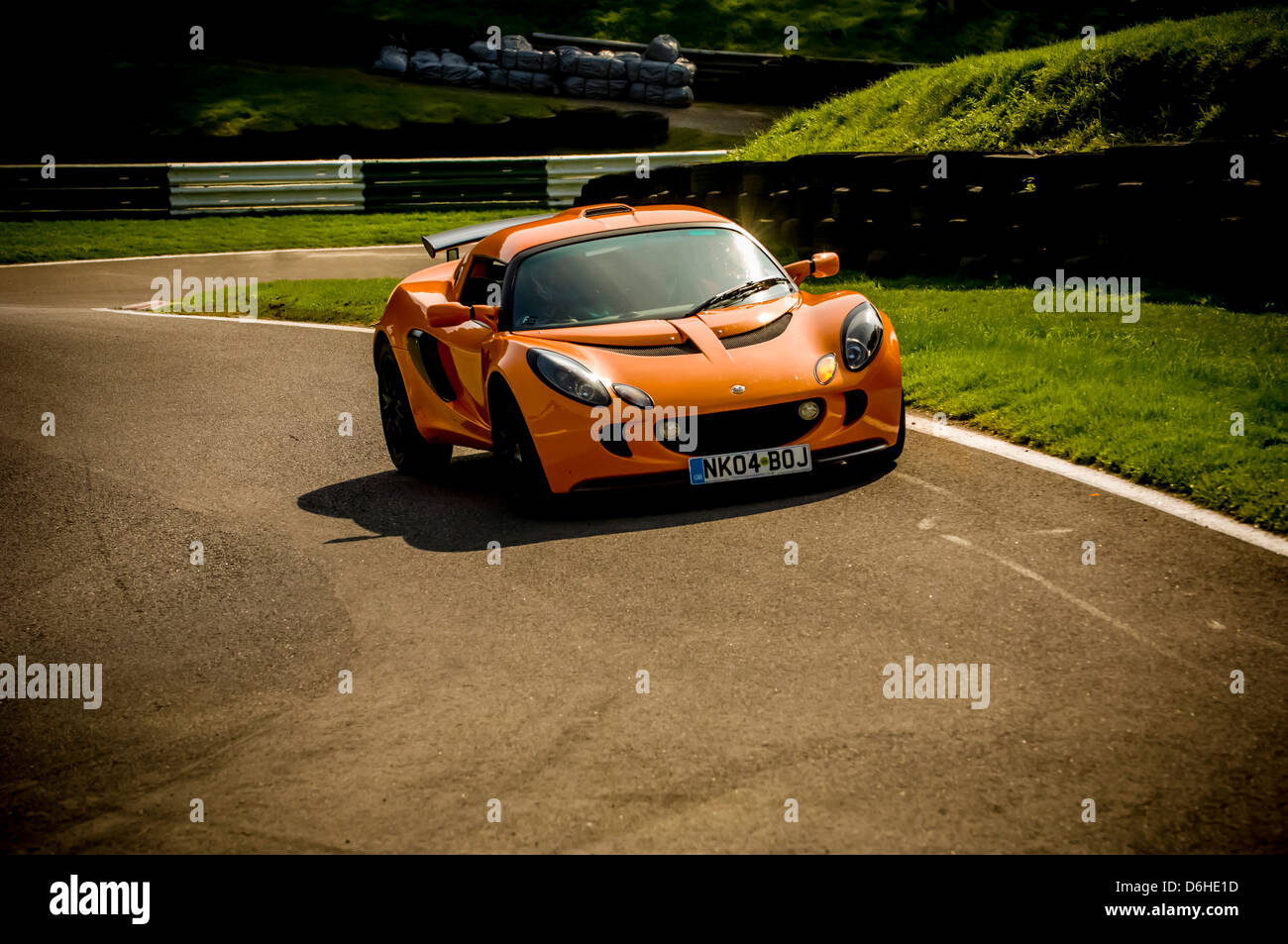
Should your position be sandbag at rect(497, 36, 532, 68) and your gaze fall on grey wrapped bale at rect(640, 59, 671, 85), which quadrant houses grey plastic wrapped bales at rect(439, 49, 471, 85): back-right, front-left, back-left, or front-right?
back-right

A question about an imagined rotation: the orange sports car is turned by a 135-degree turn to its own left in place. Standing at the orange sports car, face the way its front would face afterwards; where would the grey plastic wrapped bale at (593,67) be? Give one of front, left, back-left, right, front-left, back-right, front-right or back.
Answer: front

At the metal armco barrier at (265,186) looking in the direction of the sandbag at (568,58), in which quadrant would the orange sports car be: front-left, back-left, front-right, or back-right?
back-right

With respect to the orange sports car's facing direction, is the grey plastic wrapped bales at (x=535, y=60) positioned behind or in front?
behind

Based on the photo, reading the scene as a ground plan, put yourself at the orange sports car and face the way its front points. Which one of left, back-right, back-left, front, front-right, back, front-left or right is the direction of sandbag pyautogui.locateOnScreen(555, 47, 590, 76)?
back-left

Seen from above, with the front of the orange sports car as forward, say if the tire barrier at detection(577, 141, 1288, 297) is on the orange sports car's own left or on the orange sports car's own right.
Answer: on the orange sports car's own left

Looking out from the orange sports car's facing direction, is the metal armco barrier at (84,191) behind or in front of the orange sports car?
behind

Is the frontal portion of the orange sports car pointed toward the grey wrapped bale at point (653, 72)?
no

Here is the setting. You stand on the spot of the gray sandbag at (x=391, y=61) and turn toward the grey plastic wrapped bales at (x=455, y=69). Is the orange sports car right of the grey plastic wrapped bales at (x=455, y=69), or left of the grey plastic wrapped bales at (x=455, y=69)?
right

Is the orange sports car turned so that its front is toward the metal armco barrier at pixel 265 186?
no

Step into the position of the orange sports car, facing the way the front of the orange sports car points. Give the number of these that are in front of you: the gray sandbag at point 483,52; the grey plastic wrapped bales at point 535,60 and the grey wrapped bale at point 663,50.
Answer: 0

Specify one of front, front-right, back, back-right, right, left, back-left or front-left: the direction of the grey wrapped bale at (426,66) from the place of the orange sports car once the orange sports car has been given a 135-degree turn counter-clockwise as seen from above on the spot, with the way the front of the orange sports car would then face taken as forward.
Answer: front

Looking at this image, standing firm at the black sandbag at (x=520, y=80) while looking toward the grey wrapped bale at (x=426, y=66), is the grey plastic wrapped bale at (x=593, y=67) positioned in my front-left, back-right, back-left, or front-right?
back-right

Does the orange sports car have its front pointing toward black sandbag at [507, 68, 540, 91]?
no

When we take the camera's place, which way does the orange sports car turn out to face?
facing the viewer and to the right of the viewer

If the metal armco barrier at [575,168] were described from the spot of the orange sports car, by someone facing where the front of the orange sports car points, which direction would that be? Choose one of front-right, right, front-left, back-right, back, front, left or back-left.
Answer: back-left

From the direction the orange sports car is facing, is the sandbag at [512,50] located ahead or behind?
behind
